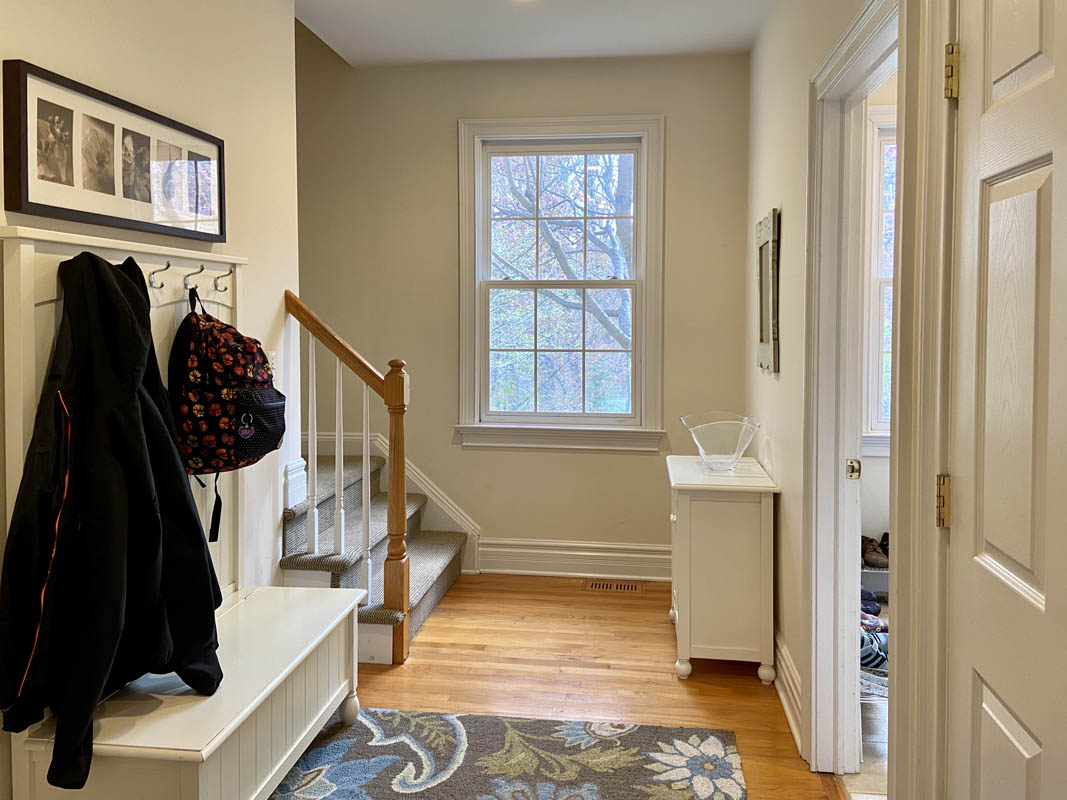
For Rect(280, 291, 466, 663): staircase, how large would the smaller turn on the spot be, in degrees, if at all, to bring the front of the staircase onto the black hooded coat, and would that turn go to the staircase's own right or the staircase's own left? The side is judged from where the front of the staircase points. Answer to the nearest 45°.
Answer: approximately 45° to the staircase's own right

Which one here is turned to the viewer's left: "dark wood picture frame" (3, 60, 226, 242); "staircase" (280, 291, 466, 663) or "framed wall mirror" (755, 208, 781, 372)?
the framed wall mirror

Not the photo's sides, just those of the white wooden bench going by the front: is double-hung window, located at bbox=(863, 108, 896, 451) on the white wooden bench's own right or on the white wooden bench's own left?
on the white wooden bench's own left

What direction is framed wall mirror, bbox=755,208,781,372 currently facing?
to the viewer's left

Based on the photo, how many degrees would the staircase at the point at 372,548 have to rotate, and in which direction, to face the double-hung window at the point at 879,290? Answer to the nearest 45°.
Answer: approximately 45° to its left

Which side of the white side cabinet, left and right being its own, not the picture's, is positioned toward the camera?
left

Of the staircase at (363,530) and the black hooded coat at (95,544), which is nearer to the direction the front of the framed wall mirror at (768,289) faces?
the staircase

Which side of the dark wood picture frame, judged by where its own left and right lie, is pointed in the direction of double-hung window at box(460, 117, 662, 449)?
left

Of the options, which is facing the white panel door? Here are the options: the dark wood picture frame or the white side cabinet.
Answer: the dark wood picture frame

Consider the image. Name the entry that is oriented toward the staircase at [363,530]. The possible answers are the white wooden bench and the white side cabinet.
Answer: the white side cabinet

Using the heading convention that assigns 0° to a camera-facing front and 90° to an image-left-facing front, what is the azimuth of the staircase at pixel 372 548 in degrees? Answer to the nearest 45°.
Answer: approximately 315°

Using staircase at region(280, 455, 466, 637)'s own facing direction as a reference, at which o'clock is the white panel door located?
The white panel door is roughly at 1 o'clock from the staircase.

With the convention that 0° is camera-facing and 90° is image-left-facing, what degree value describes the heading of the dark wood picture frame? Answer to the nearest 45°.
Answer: approximately 315°
